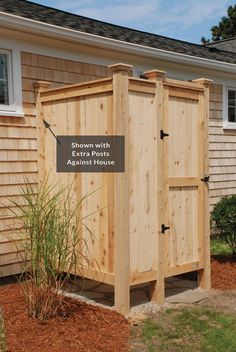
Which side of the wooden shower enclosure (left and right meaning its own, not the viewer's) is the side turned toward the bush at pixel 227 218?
left

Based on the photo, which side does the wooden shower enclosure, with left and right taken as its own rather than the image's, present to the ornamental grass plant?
right

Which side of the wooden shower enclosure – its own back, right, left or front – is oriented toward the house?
back

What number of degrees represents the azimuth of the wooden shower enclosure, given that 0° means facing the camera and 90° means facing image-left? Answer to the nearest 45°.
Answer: approximately 315°
